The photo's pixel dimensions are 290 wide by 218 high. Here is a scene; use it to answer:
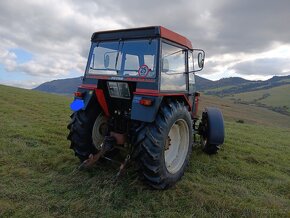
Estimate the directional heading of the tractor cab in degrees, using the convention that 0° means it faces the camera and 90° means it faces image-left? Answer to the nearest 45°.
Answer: approximately 225°

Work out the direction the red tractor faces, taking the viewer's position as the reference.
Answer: facing away from the viewer and to the right of the viewer
